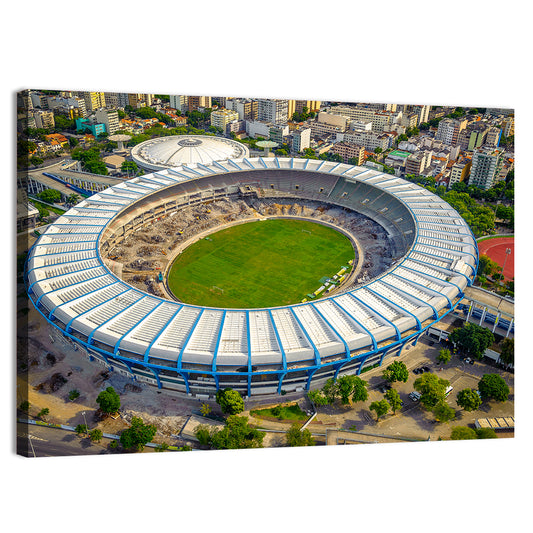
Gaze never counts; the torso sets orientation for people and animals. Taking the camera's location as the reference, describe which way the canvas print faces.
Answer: facing the viewer and to the right of the viewer
